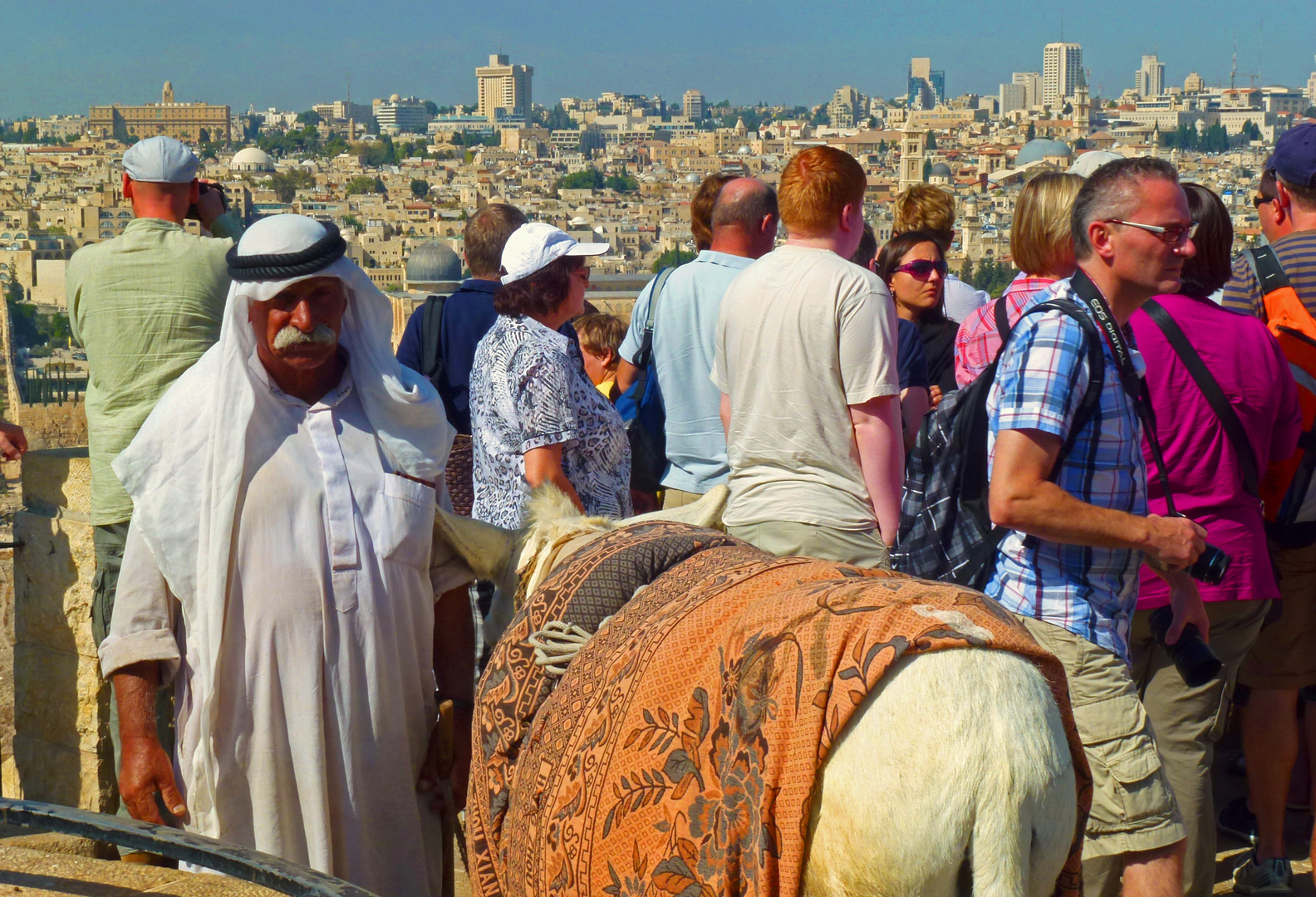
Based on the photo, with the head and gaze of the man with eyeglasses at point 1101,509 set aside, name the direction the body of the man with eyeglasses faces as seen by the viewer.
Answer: to the viewer's right

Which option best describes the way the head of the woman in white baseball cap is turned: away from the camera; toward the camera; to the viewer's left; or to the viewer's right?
to the viewer's right

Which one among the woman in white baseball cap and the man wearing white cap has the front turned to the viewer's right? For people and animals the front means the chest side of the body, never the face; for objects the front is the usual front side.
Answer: the woman in white baseball cap

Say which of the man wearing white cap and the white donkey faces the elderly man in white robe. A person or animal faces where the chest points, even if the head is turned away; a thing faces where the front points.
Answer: the white donkey

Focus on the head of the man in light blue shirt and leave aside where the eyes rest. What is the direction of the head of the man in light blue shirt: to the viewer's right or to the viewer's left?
to the viewer's right

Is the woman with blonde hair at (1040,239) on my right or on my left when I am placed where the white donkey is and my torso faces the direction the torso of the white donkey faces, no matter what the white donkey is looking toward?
on my right

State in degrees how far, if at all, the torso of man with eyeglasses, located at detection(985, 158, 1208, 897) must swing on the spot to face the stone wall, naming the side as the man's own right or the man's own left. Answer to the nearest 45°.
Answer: approximately 180°

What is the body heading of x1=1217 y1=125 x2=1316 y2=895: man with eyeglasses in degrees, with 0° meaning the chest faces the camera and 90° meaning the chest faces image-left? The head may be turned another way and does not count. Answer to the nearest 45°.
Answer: approximately 135°
